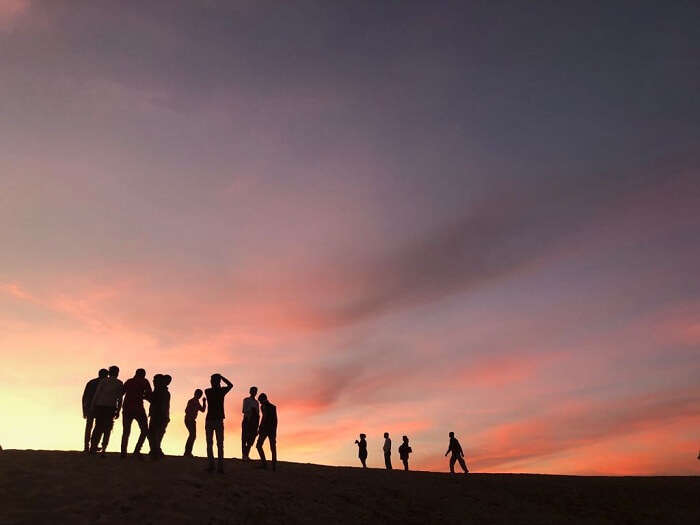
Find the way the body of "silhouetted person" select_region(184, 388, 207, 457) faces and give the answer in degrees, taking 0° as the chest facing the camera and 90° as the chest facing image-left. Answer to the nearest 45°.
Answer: approximately 270°
